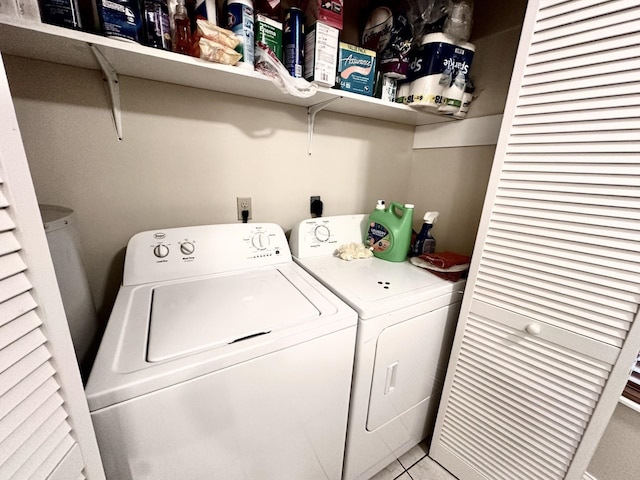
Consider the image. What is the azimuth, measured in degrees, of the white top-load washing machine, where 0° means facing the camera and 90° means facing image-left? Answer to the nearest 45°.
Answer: approximately 315°

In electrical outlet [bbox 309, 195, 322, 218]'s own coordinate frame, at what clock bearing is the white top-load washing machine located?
The white top-load washing machine is roughly at 2 o'clock from the electrical outlet.

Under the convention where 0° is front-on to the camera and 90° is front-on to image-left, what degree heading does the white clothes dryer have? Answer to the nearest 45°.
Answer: approximately 315°

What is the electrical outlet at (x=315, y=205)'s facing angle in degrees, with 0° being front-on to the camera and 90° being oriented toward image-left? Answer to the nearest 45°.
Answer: approximately 315°

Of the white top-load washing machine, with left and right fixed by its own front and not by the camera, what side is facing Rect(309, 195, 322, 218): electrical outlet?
left
